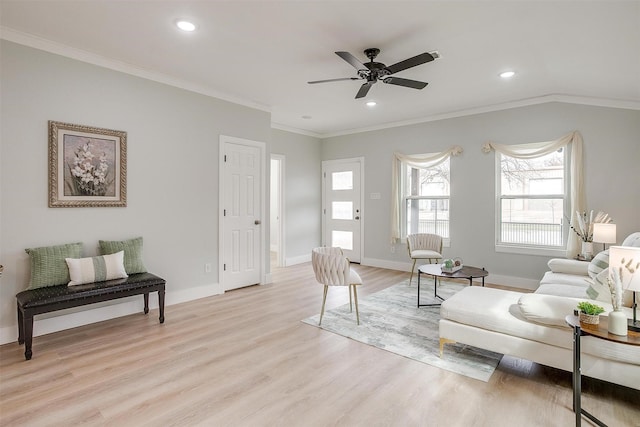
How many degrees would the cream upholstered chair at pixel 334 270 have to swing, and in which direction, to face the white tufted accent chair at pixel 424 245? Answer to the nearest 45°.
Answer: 0° — it already faces it
